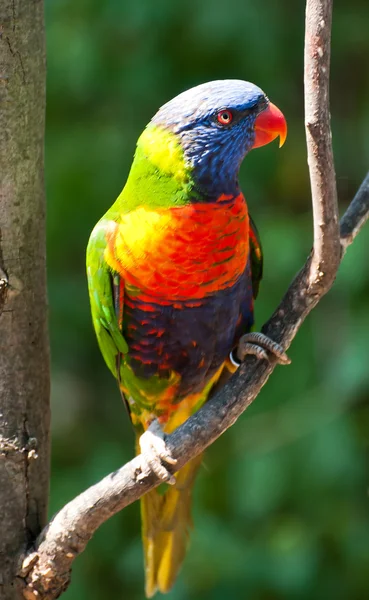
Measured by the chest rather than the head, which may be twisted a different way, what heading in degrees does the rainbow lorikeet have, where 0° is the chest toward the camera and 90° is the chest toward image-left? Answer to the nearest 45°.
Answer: approximately 315°
